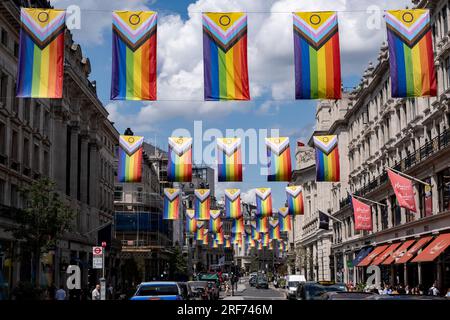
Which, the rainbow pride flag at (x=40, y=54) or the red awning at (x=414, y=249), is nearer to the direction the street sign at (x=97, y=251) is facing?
the rainbow pride flag

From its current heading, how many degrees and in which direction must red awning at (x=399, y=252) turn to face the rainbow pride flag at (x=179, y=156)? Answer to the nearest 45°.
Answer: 0° — it already faces it

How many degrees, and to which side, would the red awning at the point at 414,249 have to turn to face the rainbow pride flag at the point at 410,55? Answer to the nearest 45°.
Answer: approximately 45° to its left

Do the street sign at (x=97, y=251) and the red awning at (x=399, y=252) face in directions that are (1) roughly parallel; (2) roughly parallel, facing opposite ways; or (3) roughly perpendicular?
roughly perpendicular

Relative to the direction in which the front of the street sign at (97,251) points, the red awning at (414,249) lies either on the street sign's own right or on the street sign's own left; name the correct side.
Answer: on the street sign's own left

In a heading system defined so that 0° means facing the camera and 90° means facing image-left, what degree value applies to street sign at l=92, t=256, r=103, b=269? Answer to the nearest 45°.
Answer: approximately 0°

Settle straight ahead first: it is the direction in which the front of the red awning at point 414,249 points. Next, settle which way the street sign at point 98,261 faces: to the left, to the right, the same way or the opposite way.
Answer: to the left

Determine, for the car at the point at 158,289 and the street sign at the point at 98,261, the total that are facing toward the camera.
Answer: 1

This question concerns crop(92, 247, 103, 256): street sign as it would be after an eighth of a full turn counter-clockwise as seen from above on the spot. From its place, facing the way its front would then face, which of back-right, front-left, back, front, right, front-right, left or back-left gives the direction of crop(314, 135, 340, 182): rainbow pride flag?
front-left

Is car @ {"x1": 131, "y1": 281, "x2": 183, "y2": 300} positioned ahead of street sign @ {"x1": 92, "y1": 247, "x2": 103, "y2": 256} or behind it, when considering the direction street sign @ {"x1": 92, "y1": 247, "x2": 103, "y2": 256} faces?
ahead

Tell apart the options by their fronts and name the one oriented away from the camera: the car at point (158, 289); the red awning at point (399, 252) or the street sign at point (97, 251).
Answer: the car

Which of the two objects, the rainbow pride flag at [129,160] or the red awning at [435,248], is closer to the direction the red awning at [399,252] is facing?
the rainbow pride flag

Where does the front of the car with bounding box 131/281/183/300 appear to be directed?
away from the camera

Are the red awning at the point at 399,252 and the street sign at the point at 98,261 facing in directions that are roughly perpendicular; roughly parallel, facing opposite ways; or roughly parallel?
roughly perpendicular

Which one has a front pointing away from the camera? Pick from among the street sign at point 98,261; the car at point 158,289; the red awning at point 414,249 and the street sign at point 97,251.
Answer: the car
